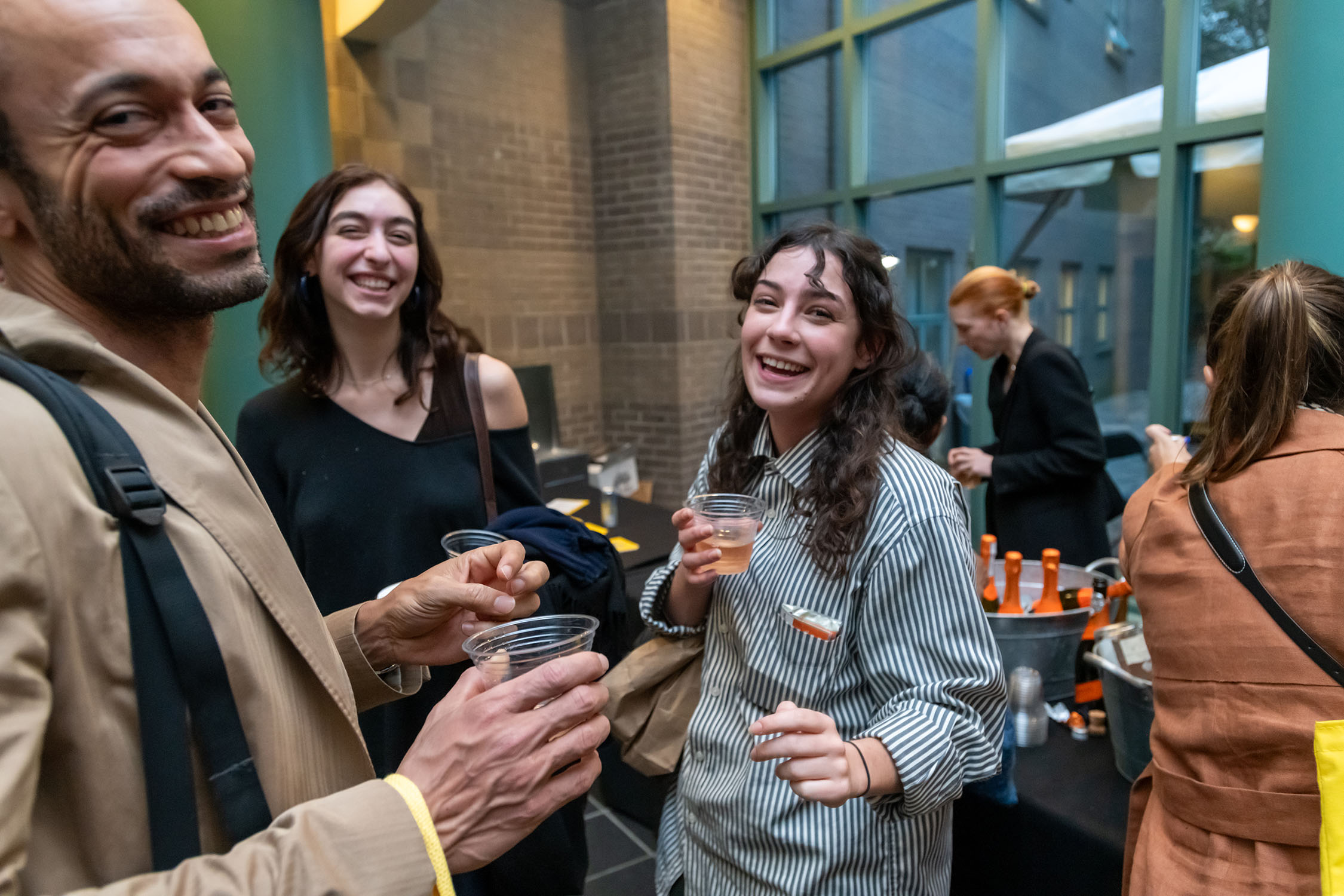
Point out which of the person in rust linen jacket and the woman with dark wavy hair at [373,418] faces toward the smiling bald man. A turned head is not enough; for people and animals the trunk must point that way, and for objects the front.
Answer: the woman with dark wavy hair

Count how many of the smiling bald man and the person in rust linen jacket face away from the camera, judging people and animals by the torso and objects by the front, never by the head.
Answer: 1

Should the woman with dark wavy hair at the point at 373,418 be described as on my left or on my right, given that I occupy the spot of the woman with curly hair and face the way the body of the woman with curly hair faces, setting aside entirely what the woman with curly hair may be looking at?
on my right

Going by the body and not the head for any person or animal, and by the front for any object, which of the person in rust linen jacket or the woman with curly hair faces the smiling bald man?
the woman with curly hair

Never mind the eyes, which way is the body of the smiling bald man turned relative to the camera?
to the viewer's right

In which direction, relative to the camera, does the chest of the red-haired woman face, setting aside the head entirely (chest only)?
to the viewer's left

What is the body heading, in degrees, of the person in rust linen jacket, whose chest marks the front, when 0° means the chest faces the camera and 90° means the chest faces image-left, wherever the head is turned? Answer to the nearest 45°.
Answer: approximately 180°

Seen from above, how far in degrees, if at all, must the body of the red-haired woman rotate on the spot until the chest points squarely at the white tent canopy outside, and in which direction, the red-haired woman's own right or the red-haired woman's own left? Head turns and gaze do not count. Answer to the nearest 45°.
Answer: approximately 90° to the red-haired woman's own right

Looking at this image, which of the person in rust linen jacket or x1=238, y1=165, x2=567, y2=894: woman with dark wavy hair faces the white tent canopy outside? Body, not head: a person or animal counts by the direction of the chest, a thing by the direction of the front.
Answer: the person in rust linen jacket

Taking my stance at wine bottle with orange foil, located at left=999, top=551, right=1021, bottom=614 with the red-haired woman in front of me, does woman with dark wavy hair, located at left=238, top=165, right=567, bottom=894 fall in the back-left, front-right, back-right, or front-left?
back-left

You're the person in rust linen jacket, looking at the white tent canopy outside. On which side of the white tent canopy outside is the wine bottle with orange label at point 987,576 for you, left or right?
left
